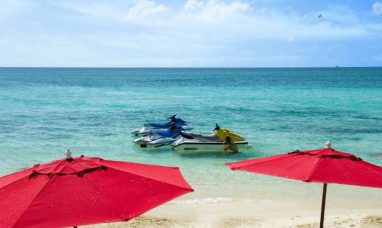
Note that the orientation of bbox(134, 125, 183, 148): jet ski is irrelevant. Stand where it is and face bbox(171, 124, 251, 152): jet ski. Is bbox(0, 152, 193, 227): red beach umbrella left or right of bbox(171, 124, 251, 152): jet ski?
right

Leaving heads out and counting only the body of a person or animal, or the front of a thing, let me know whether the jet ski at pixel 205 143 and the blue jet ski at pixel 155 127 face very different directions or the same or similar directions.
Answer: same or similar directions
